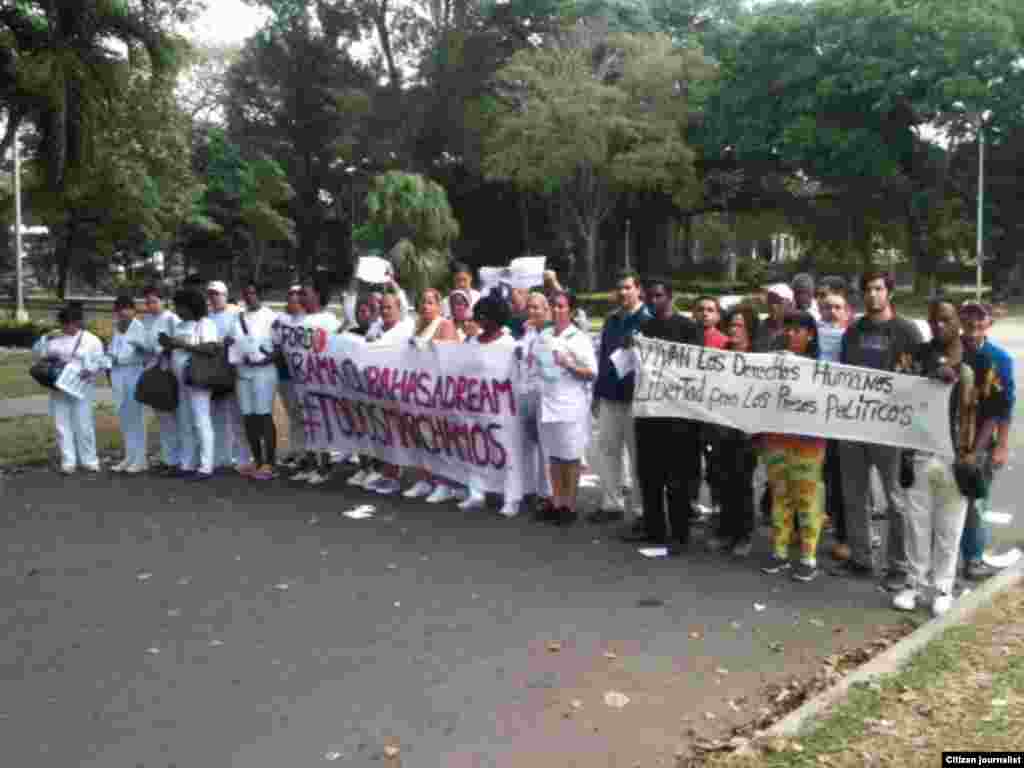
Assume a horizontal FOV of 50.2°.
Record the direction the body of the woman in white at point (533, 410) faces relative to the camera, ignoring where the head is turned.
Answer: toward the camera

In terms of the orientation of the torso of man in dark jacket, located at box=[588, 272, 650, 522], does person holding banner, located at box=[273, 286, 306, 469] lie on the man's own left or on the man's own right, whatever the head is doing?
on the man's own right

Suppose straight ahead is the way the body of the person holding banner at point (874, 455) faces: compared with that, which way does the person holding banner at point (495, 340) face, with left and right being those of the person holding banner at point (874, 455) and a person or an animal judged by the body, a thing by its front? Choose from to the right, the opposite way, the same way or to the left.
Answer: the same way

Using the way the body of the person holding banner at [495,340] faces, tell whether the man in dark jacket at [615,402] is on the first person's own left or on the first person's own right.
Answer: on the first person's own left

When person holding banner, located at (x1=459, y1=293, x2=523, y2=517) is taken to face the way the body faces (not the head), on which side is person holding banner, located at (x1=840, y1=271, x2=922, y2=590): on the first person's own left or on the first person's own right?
on the first person's own left

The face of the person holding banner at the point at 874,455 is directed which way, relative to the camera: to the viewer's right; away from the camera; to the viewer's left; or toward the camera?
toward the camera

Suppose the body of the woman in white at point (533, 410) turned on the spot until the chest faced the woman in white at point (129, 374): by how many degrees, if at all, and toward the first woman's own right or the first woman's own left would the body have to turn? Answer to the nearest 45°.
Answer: approximately 135° to the first woman's own right

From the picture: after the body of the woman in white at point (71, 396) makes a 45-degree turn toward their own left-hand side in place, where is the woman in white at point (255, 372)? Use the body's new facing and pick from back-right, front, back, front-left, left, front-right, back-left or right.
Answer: front

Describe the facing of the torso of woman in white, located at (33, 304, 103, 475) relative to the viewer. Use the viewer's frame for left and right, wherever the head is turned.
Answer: facing the viewer

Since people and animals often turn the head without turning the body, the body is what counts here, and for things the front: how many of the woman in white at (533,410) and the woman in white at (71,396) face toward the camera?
2

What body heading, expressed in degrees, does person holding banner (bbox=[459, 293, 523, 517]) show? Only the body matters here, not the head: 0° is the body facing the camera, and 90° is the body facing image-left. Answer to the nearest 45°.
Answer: approximately 45°

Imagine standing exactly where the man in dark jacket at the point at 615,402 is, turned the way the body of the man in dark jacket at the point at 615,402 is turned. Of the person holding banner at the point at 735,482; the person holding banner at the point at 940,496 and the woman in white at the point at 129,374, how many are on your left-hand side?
2

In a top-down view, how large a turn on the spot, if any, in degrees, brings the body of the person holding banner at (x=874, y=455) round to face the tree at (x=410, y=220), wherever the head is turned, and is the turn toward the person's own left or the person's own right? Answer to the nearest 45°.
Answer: approximately 90° to the person's own right

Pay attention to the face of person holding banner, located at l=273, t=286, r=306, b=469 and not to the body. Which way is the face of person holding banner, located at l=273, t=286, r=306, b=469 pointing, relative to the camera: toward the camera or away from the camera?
toward the camera

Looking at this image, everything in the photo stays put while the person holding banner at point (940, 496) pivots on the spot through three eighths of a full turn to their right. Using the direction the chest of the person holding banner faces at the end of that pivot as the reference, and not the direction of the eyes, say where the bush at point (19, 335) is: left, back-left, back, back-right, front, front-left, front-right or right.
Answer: front-left

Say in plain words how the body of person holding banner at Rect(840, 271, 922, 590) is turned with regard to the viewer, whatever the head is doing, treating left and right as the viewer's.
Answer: facing the viewer and to the left of the viewer

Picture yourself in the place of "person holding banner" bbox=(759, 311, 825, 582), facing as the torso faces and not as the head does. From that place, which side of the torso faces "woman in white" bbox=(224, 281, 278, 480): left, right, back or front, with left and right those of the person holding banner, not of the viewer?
right
